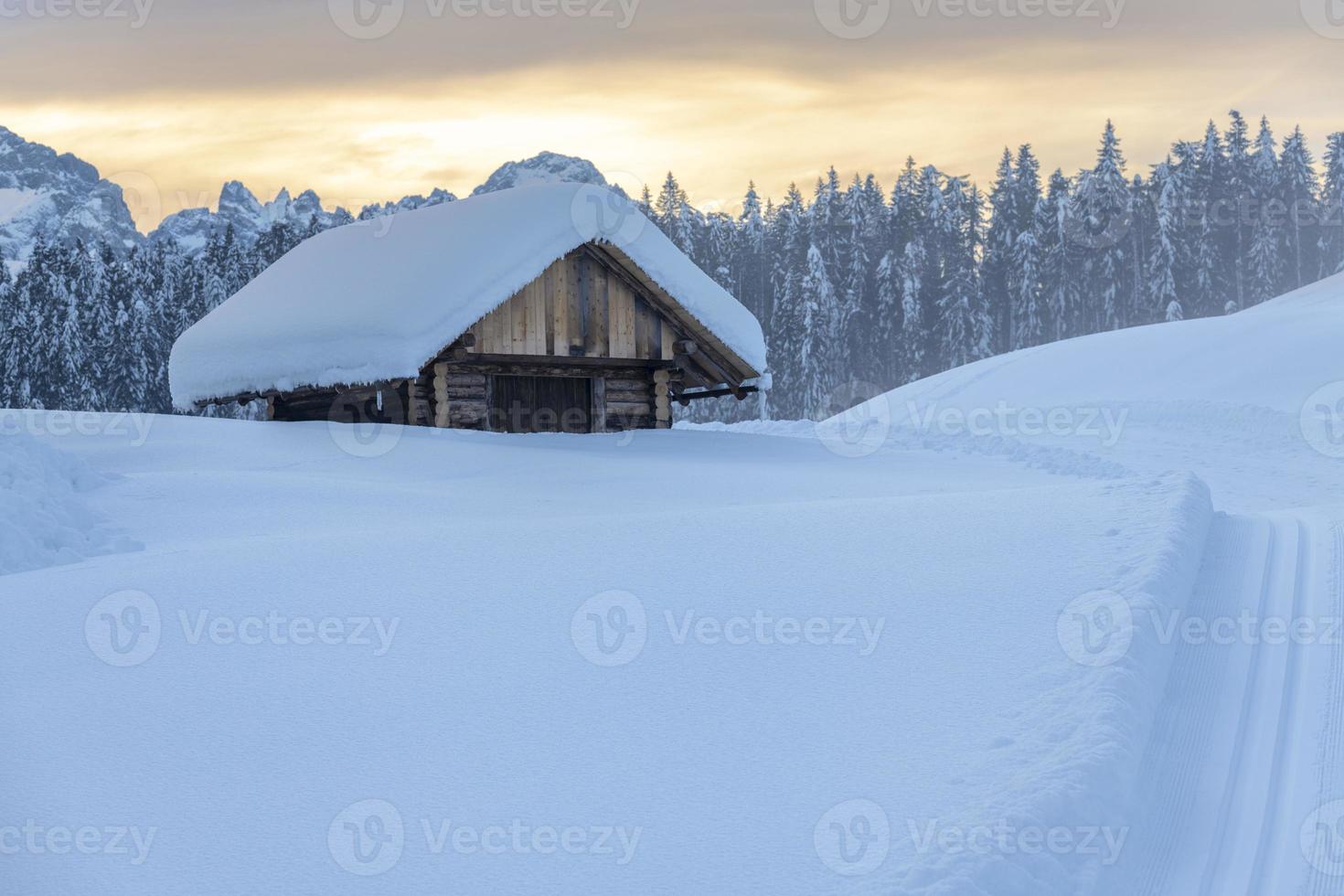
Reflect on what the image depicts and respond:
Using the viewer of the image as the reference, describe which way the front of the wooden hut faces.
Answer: facing the viewer and to the right of the viewer
